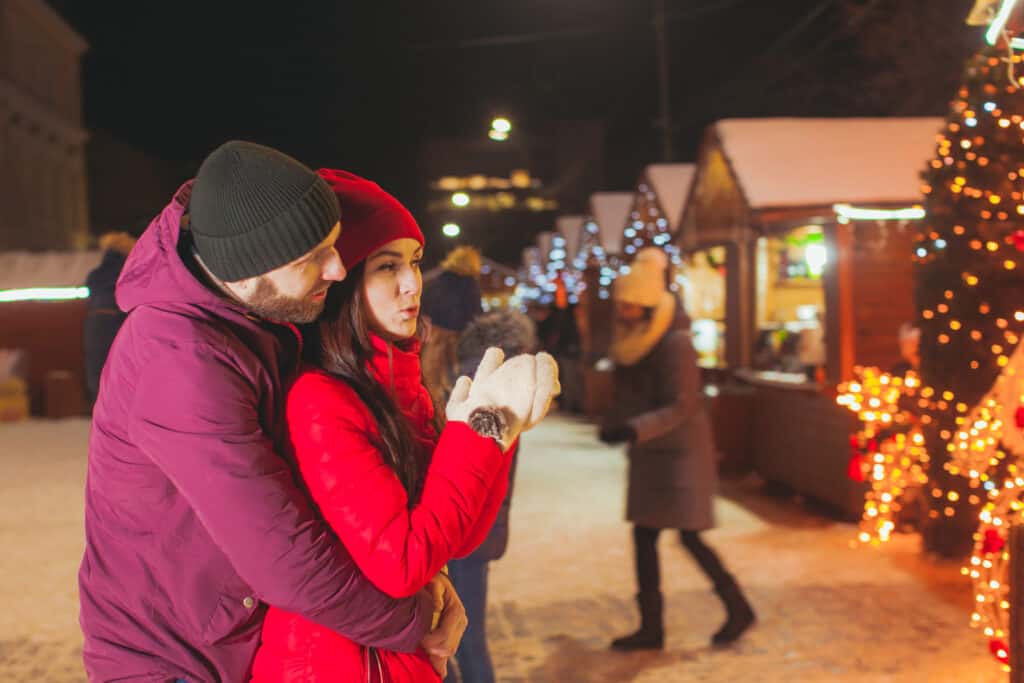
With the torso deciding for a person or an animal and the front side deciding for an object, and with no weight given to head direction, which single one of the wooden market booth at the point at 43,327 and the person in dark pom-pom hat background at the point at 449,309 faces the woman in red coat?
the wooden market booth

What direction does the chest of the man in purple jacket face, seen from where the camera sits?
to the viewer's right

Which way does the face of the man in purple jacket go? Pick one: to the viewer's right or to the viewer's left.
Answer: to the viewer's right

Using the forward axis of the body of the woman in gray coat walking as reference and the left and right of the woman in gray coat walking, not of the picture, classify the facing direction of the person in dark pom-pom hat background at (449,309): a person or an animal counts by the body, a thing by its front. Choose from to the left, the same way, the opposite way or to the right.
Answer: to the right

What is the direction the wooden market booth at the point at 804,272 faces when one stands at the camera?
facing the viewer and to the left of the viewer

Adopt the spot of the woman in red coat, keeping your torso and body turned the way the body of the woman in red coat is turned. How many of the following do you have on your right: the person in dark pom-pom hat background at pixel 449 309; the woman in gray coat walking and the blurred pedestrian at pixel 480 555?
0

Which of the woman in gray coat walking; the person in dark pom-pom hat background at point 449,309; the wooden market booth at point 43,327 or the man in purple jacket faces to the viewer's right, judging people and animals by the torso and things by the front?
the man in purple jacket

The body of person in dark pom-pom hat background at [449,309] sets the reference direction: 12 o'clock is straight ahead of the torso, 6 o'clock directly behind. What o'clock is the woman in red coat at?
The woman in red coat is roughly at 6 o'clock from the person in dark pom-pom hat background.

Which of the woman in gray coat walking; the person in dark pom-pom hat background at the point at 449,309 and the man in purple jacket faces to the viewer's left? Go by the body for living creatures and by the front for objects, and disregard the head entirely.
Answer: the woman in gray coat walking

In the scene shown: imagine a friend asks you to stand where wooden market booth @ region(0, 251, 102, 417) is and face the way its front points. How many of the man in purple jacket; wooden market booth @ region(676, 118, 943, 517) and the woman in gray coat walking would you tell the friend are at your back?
0

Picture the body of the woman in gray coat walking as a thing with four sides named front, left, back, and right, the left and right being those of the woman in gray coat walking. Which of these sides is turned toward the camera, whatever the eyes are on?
left

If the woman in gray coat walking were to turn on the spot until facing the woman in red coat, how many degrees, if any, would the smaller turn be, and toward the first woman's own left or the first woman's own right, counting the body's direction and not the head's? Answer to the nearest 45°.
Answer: approximately 90° to the first woman's own left

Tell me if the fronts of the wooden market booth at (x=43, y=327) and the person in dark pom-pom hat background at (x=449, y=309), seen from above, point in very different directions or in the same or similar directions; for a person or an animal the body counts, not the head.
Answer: very different directions

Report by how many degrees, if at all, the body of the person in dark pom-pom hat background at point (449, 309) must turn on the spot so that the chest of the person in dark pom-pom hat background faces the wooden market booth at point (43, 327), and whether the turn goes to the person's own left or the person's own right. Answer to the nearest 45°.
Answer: approximately 45° to the person's own left

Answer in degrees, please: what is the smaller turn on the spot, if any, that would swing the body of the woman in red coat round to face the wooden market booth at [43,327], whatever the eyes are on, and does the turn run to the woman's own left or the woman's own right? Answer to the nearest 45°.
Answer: approximately 135° to the woman's own left

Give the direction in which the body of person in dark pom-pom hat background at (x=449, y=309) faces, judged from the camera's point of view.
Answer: away from the camera
